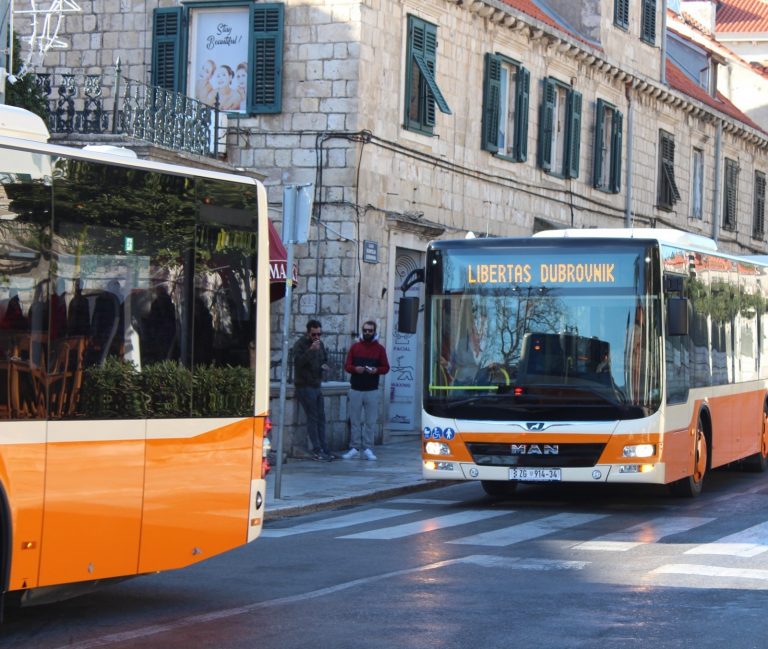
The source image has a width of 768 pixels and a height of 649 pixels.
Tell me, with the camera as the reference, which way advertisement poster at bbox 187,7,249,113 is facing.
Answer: facing the viewer

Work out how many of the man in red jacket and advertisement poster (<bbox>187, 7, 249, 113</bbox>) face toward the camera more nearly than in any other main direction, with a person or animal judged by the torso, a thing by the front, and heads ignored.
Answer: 2

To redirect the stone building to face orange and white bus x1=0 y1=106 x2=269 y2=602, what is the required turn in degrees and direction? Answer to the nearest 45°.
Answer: approximately 45° to its right

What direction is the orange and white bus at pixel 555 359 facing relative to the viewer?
toward the camera

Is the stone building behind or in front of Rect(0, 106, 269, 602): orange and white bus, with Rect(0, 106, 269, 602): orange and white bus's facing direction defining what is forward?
behind

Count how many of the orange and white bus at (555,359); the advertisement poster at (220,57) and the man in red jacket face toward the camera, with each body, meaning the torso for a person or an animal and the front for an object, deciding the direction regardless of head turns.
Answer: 3

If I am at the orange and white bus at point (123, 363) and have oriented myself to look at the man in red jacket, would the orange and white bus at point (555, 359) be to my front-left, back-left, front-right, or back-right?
front-right

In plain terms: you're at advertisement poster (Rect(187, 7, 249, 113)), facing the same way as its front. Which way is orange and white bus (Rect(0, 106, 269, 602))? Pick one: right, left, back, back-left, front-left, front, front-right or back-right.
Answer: front

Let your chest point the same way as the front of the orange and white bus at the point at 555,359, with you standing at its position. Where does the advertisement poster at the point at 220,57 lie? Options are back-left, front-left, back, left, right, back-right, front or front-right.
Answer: back-right

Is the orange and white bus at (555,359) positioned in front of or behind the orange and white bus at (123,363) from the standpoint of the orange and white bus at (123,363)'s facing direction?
behind
